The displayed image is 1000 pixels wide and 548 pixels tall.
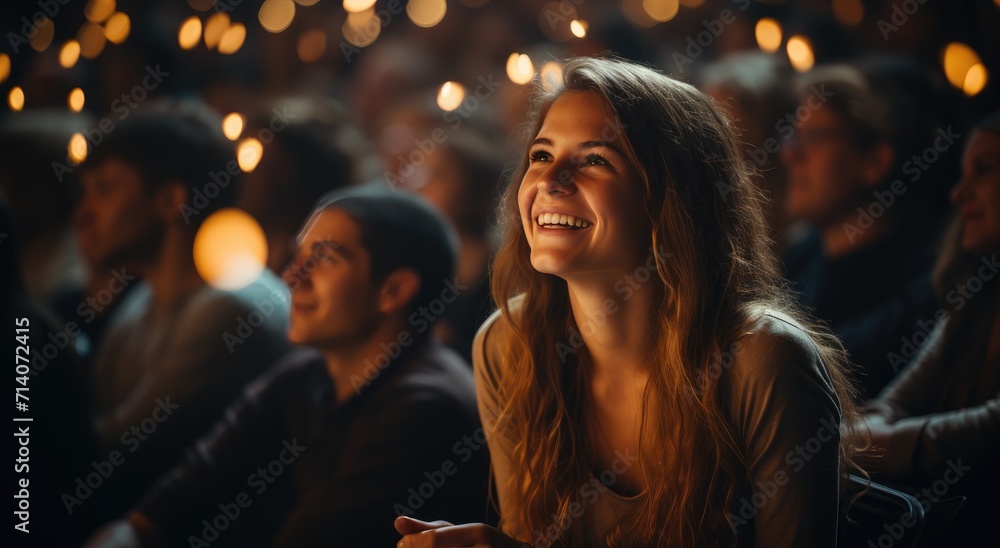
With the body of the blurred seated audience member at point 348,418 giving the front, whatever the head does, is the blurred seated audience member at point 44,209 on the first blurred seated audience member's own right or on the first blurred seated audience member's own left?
on the first blurred seated audience member's own right

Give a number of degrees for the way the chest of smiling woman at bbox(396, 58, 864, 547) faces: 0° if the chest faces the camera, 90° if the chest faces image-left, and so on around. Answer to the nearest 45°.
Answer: approximately 45°

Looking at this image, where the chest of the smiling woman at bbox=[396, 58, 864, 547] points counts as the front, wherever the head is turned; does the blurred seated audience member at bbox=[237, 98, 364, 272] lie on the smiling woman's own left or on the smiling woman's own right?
on the smiling woman's own right

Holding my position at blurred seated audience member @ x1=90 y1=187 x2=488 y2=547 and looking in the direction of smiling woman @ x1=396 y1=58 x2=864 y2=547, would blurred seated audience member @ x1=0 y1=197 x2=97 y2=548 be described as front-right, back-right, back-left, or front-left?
back-right

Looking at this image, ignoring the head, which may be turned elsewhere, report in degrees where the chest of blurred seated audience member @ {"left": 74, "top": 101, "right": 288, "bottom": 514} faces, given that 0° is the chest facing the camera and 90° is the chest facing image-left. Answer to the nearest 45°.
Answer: approximately 45°
